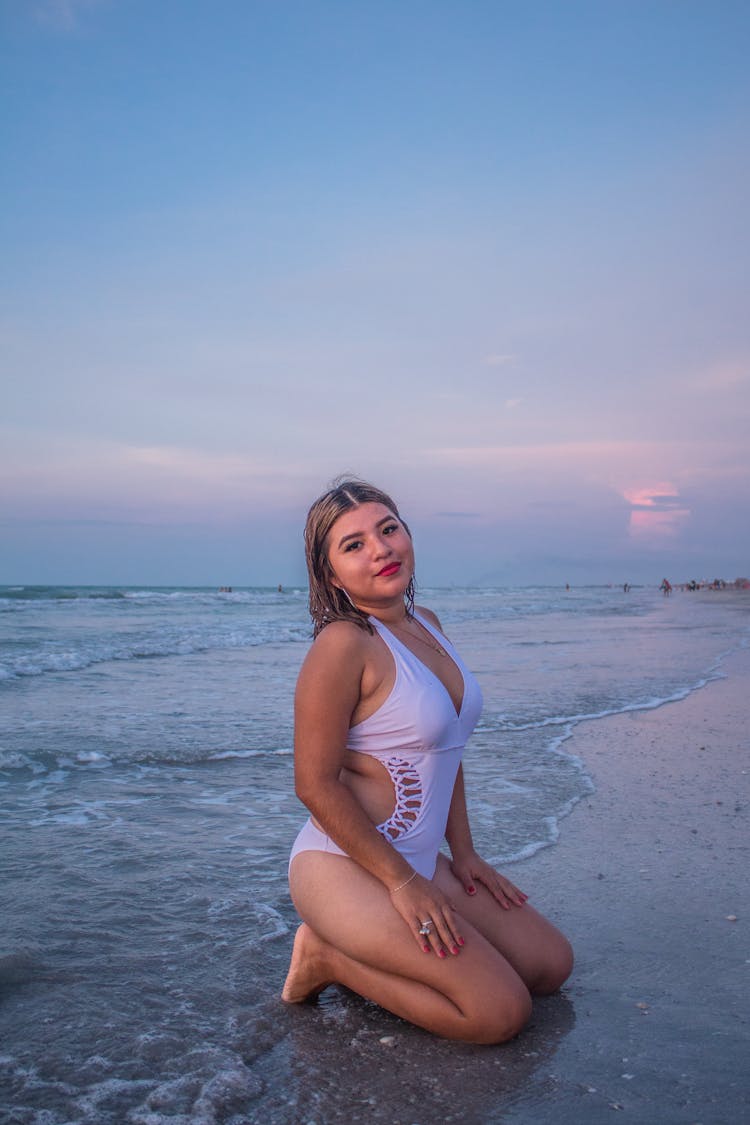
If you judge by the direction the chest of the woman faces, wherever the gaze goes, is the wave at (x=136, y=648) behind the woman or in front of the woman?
behind

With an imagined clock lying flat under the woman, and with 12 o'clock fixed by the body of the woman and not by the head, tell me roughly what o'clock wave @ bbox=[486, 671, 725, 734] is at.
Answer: The wave is roughly at 8 o'clock from the woman.

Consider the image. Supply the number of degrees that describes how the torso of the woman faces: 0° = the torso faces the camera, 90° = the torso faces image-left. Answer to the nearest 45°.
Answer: approximately 315°

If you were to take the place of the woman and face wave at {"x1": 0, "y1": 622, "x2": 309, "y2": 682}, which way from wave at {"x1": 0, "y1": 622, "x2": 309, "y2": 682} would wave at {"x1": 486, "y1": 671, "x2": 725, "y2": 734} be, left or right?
right
